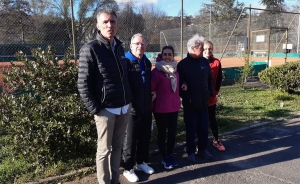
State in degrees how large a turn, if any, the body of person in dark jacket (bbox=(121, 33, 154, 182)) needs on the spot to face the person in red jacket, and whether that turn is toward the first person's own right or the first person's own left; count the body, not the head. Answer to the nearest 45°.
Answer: approximately 90° to the first person's own left

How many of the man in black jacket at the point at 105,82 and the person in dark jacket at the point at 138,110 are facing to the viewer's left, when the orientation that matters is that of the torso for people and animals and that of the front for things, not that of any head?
0

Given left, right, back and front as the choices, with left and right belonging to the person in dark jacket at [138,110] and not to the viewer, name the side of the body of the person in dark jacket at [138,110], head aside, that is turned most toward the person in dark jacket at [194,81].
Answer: left

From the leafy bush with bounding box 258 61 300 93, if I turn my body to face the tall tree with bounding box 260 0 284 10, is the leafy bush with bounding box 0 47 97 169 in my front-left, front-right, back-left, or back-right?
back-left

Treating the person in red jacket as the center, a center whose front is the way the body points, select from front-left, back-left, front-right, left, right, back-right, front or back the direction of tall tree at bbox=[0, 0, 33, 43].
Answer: right

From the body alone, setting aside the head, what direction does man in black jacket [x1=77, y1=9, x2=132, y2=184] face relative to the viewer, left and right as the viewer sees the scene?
facing the viewer and to the right of the viewer

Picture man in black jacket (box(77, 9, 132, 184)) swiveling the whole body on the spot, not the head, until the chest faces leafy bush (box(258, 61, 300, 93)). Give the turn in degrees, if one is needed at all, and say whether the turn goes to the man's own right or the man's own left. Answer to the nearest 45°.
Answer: approximately 90° to the man's own left

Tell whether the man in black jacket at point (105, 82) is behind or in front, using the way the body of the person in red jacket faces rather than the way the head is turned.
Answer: in front

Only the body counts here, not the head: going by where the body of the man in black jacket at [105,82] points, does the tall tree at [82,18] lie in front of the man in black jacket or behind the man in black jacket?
behind

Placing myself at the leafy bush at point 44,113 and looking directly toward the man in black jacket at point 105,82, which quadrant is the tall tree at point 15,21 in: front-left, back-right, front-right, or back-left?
back-left

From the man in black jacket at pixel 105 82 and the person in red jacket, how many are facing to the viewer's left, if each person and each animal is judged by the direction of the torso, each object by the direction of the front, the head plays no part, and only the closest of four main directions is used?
0

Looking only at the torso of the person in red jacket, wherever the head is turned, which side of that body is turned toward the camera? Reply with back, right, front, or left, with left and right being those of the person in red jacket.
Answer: front

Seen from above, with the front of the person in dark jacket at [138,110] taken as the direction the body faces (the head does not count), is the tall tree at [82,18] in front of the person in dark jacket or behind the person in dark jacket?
behind
